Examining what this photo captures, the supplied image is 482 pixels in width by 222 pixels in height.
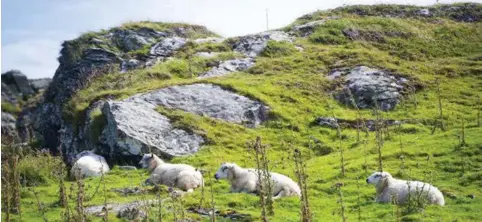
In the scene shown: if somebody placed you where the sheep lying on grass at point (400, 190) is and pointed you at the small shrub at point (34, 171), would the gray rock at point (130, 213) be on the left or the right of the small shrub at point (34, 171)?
left

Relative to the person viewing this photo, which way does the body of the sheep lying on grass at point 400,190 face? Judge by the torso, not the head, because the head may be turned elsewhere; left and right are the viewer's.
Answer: facing to the left of the viewer

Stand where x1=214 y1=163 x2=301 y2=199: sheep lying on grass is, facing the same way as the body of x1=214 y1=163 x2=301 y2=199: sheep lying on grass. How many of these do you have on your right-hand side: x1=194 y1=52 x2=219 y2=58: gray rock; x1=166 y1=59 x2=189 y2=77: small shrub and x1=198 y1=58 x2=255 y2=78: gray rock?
3

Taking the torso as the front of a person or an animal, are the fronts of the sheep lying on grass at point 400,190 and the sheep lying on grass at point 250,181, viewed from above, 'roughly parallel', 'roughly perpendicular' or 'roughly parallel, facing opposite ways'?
roughly parallel

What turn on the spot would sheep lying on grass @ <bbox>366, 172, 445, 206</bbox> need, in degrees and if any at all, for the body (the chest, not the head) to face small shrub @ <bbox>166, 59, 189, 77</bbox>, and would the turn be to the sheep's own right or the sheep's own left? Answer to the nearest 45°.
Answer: approximately 45° to the sheep's own right

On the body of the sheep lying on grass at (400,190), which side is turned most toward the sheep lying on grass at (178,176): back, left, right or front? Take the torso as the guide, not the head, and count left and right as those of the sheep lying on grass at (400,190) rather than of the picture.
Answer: front

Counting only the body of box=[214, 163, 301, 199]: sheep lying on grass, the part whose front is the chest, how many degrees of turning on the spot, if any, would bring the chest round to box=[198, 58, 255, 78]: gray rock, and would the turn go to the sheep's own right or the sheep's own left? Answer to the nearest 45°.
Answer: approximately 90° to the sheep's own right

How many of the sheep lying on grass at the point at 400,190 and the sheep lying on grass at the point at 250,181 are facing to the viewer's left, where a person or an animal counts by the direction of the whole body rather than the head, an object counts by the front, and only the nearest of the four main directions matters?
2

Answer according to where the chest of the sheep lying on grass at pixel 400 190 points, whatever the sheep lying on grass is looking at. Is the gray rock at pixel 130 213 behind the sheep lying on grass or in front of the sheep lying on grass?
in front

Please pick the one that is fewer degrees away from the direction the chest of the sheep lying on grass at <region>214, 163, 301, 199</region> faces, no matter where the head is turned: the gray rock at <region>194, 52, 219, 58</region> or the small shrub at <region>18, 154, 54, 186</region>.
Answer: the small shrub

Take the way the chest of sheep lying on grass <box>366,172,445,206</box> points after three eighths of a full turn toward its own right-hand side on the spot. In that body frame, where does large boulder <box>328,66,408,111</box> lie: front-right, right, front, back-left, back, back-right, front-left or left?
front-left

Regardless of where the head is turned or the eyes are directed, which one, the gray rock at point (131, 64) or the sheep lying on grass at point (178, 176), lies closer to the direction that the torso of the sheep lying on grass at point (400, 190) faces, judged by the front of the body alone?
the sheep lying on grass

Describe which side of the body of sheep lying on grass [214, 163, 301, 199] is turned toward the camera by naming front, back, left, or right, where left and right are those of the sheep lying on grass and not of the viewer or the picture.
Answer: left

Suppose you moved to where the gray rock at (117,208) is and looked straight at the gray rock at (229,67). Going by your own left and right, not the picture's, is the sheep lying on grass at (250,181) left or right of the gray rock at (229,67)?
right
